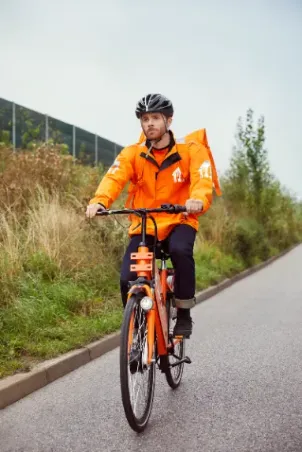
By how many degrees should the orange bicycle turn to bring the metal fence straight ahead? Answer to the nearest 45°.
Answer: approximately 180°

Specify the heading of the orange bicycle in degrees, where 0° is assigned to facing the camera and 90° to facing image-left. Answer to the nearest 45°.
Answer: approximately 0°
